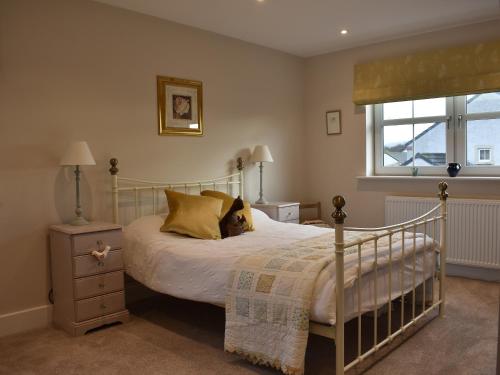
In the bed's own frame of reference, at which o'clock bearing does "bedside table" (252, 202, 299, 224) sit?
The bedside table is roughly at 7 o'clock from the bed.

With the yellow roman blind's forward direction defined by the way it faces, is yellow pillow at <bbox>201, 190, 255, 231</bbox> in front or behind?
in front

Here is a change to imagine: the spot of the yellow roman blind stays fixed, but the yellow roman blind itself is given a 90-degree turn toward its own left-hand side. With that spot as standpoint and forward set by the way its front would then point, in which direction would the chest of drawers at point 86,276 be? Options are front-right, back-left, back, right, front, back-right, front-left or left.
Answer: right

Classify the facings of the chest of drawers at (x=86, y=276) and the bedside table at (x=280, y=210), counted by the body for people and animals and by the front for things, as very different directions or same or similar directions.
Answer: same or similar directions

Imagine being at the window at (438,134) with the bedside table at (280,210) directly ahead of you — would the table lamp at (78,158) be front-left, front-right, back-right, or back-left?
front-left

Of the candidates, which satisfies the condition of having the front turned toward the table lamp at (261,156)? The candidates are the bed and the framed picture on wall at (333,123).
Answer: the framed picture on wall

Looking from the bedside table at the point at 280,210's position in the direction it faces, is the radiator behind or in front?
in front

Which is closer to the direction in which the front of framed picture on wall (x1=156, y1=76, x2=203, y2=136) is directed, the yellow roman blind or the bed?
the bed

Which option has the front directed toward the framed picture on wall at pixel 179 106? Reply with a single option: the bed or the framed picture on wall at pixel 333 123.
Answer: the framed picture on wall at pixel 333 123

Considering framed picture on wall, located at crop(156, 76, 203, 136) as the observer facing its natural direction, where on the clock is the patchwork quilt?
The patchwork quilt is roughly at 1 o'clock from the framed picture on wall.

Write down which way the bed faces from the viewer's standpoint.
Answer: facing the viewer and to the right of the viewer

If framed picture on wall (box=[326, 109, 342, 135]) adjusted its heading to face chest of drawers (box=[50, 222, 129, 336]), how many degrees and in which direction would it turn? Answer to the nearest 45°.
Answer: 0° — it already faces it

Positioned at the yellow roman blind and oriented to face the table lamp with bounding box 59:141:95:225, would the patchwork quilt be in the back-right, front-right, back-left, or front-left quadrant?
front-left

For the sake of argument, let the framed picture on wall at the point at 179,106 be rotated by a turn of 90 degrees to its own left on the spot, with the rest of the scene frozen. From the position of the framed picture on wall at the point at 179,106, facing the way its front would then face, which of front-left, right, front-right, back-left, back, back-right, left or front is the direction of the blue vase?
front-right

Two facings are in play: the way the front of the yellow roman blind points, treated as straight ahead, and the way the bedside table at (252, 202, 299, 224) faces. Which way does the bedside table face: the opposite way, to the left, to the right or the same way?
to the left

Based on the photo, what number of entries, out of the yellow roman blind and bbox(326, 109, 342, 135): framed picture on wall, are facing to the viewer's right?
0
